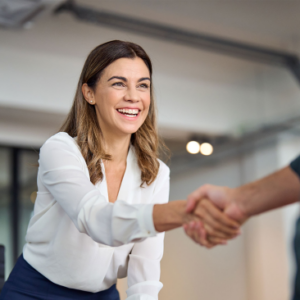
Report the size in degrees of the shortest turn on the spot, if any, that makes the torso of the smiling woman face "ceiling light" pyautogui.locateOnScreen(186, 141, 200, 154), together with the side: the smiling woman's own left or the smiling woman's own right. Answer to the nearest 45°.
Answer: approximately 135° to the smiling woman's own left

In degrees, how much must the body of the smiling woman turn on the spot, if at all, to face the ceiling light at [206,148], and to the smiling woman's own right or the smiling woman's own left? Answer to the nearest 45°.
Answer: approximately 135° to the smiling woman's own left

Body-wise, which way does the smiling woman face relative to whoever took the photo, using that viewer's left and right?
facing the viewer and to the right of the viewer

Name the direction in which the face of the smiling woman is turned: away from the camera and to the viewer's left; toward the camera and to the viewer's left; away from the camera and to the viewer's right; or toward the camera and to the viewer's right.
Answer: toward the camera and to the viewer's right
